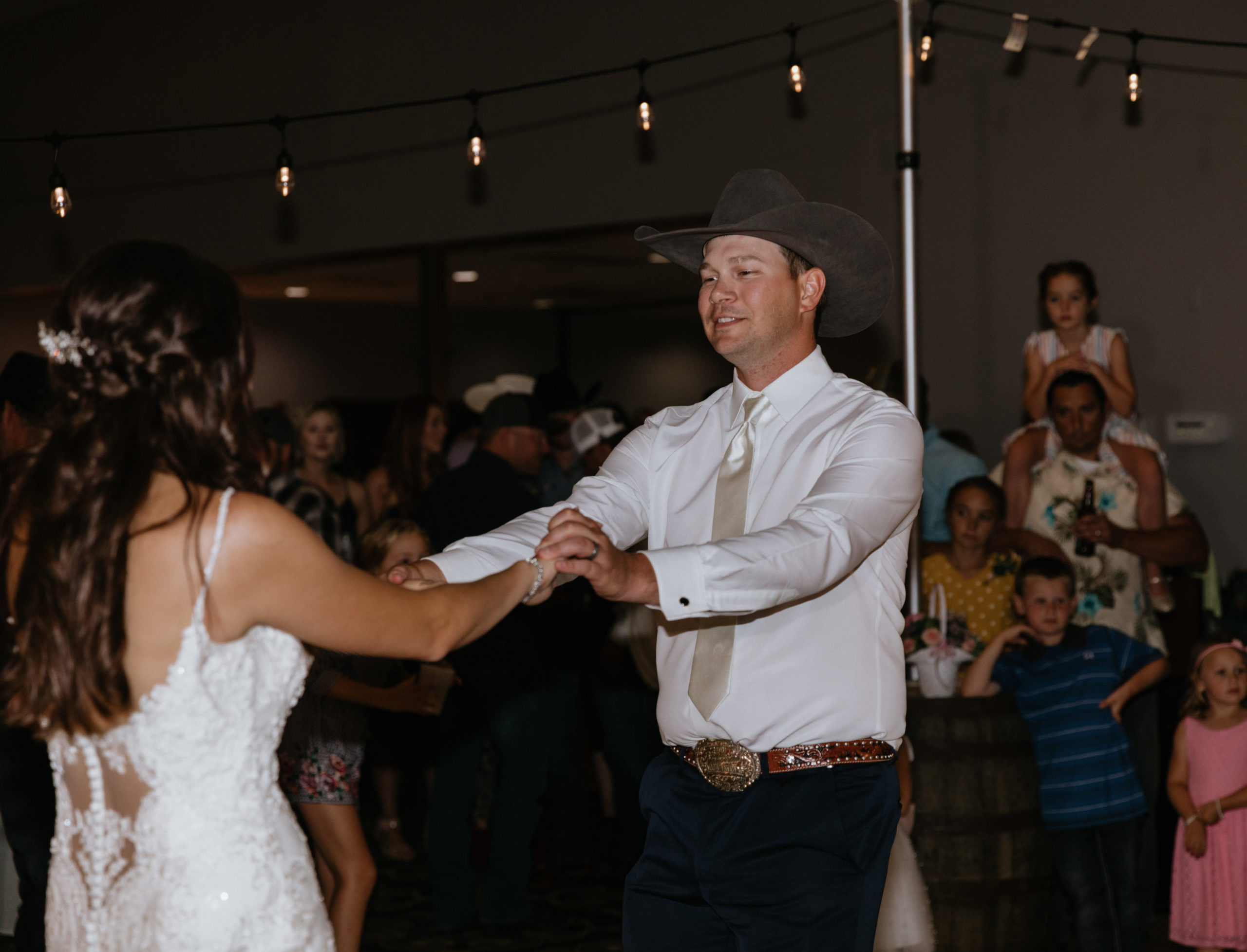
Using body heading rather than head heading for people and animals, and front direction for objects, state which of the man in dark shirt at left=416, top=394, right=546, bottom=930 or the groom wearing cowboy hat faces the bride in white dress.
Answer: the groom wearing cowboy hat

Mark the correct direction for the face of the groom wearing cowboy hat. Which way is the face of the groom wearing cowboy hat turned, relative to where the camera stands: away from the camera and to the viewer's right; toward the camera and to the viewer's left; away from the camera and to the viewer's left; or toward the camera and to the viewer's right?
toward the camera and to the viewer's left

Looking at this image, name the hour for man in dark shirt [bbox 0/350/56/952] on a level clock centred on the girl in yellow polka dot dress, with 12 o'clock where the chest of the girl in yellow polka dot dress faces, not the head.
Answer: The man in dark shirt is roughly at 2 o'clock from the girl in yellow polka dot dress.

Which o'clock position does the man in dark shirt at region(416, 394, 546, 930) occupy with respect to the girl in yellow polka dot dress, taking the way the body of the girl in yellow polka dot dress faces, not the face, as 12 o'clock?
The man in dark shirt is roughly at 3 o'clock from the girl in yellow polka dot dress.

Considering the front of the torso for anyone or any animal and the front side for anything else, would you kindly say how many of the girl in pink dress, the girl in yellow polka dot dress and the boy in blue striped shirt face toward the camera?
3

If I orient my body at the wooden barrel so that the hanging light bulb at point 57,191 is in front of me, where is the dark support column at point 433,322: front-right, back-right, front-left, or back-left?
front-right

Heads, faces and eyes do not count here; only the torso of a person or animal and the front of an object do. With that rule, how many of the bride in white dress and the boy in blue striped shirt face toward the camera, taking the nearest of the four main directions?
1

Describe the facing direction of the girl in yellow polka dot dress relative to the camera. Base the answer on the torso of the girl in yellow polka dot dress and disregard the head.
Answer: toward the camera

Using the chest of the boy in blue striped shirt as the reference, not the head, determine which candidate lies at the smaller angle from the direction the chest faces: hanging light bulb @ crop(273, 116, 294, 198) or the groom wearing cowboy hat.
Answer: the groom wearing cowboy hat

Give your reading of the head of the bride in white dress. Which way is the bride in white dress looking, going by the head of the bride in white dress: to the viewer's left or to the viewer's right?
to the viewer's right

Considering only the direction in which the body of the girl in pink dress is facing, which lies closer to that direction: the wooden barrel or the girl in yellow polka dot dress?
the wooden barrel

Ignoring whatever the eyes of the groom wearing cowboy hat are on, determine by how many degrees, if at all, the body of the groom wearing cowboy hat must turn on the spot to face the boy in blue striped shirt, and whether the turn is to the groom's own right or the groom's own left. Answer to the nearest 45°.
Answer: approximately 180°

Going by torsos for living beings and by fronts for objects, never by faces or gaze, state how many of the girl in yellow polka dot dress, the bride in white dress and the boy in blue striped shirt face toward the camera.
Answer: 2

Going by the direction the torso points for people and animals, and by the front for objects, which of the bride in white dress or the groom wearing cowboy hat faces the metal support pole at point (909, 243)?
the bride in white dress

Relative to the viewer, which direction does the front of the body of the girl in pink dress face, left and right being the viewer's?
facing the viewer
